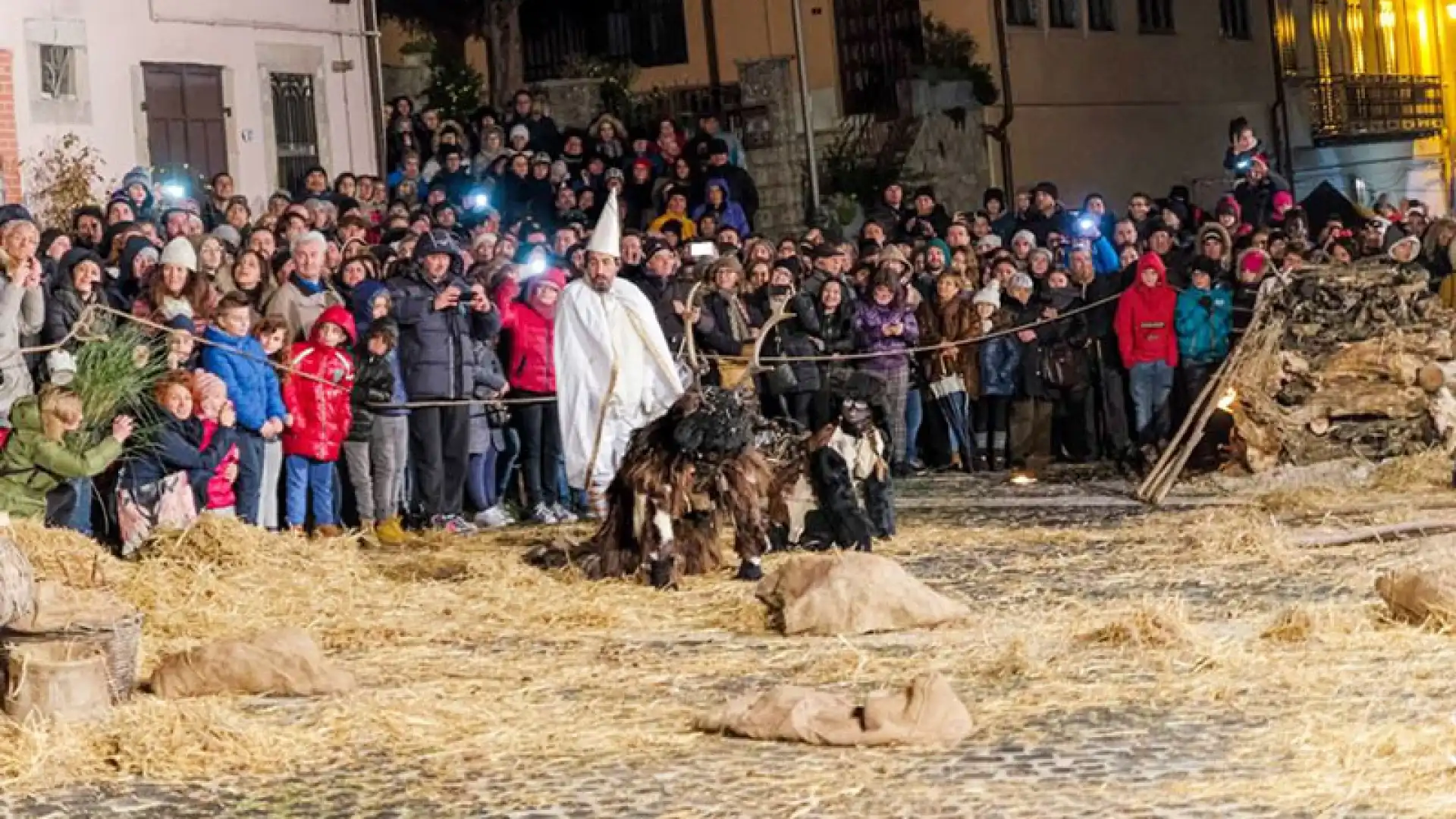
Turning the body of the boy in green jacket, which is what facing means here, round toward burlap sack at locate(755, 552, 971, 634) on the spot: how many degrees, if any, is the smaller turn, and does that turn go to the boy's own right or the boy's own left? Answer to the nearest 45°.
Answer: approximately 45° to the boy's own right

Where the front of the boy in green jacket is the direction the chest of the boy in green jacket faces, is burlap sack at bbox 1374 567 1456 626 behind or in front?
in front

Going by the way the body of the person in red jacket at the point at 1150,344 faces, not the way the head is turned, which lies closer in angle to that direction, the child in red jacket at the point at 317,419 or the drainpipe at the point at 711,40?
the child in red jacket

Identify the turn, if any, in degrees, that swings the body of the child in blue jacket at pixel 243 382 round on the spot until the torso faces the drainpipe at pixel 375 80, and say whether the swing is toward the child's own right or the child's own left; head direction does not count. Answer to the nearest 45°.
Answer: approximately 135° to the child's own left

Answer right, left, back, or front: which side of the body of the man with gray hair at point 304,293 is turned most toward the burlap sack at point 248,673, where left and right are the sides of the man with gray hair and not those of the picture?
front

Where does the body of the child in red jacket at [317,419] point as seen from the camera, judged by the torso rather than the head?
toward the camera

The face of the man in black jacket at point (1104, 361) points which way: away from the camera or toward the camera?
toward the camera

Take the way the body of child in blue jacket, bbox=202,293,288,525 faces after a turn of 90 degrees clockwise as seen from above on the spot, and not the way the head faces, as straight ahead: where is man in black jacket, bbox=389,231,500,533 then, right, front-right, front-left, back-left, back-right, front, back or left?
back

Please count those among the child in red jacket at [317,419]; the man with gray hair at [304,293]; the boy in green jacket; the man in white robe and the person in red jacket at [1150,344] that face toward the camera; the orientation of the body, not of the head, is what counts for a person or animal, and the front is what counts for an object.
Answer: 4

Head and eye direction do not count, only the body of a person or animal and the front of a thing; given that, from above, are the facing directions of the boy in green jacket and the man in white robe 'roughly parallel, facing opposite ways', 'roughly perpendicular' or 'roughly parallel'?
roughly perpendicular

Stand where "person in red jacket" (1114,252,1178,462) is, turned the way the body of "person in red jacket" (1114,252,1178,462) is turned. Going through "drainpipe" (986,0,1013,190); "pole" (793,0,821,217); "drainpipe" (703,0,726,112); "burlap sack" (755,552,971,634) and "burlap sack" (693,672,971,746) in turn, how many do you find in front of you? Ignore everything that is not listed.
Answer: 2

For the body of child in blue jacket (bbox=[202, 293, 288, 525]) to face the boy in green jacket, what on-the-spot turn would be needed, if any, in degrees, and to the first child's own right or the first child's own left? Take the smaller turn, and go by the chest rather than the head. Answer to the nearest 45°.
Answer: approximately 90° to the first child's own right

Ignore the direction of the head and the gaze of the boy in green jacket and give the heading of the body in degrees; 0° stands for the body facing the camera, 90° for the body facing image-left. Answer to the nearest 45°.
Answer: approximately 270°

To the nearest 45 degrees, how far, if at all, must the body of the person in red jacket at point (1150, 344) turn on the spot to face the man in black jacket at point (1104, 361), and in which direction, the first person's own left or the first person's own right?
approximately 135° to the first person's own right

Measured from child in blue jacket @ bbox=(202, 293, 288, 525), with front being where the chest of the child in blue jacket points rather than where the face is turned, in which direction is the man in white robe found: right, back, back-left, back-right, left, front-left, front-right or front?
front-left

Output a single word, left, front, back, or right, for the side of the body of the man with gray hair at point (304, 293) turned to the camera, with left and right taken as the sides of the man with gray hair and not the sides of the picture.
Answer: front
